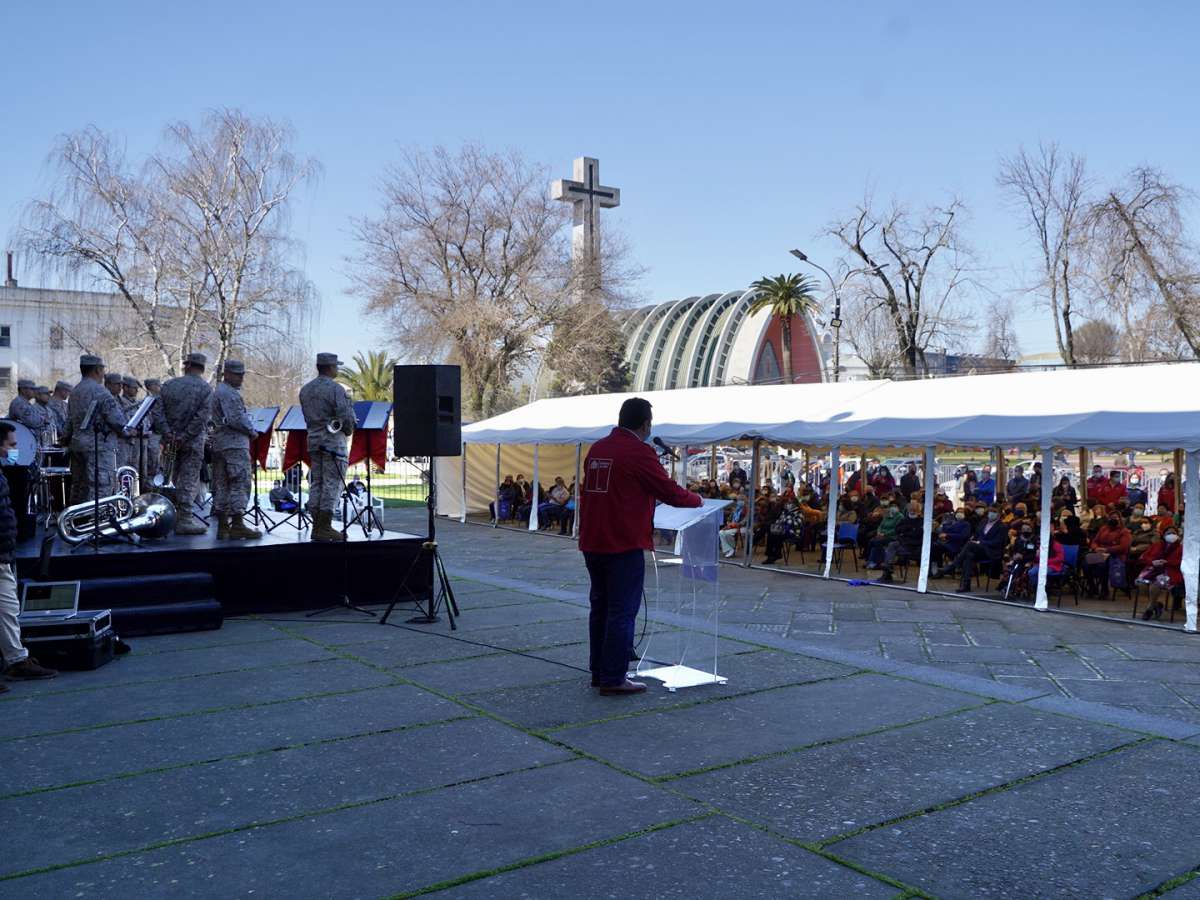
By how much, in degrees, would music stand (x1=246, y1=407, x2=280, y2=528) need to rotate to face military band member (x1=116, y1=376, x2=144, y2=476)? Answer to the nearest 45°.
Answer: approximately 90° to its right

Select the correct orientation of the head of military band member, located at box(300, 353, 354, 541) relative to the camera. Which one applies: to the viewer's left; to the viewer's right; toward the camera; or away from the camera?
to the viewer's right

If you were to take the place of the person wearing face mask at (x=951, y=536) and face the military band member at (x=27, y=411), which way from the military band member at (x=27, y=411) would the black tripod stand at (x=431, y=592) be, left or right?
left

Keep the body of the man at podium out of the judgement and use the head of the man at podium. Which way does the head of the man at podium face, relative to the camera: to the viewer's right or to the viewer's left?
to the viewer's right

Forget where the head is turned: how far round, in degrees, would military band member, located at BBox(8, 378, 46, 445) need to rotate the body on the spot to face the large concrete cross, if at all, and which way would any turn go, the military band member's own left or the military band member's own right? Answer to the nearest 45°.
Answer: approximately 45° to the military band member's own left

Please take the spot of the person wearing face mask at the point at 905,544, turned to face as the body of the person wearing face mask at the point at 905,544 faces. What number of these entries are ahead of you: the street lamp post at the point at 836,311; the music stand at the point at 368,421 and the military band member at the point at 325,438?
2

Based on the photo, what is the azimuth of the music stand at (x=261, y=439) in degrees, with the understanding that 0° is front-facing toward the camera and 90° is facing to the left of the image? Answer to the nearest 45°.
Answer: approximately 45°

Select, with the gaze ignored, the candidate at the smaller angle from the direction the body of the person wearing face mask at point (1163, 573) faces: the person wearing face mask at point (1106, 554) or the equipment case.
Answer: the equipment case

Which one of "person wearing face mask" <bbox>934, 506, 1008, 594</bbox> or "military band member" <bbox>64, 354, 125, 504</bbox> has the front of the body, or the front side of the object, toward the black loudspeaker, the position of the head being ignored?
the person wearing face mask

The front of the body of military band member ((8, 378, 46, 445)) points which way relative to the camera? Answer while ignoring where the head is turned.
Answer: to the viewer's right

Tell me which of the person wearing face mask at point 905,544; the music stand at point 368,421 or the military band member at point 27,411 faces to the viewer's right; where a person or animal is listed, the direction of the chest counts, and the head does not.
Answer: the military band member

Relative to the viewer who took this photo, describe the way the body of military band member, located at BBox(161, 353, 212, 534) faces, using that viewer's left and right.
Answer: facing away from the viewer and to the right of the viewer
